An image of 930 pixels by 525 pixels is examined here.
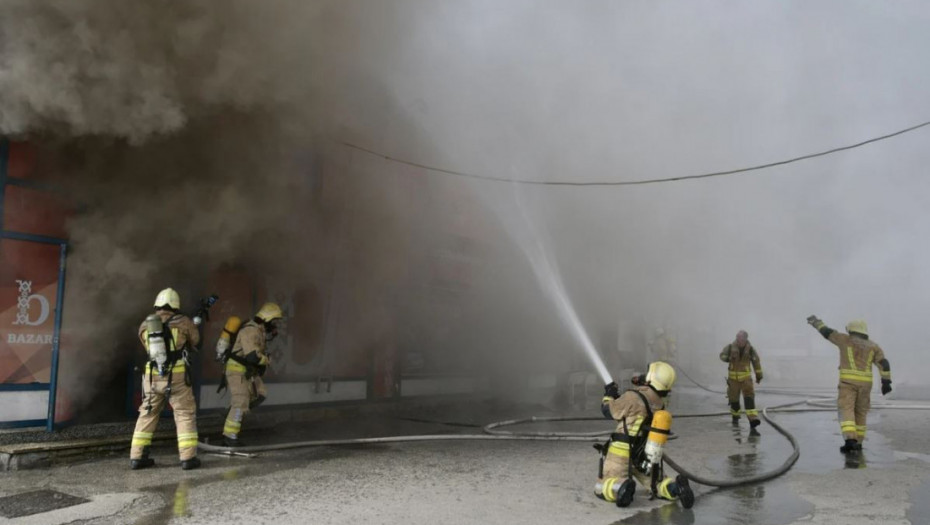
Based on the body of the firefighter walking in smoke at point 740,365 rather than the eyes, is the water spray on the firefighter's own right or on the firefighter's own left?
on the firefighter's own right

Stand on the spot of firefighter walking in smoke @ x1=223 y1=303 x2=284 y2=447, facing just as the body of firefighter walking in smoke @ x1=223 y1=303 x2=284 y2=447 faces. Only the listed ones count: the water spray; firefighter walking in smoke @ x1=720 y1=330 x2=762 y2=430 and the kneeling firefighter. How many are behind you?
0

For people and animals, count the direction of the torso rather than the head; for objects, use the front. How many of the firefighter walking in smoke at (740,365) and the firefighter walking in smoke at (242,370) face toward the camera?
1

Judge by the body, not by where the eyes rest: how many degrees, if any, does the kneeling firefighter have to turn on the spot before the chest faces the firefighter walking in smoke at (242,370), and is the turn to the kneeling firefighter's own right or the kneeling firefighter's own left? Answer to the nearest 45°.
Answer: approximately 45° to the kneeling firefighter's own left

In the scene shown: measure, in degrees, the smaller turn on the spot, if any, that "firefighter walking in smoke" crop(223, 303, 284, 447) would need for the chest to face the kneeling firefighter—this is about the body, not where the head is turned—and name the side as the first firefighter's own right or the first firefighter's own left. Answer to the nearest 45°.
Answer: approximately 45° to the first firefighter's own right

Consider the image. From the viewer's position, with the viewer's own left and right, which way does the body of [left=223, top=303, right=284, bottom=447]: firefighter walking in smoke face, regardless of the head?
facing to the right of the viewer

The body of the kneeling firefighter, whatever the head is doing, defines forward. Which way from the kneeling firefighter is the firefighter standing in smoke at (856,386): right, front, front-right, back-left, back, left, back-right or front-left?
right

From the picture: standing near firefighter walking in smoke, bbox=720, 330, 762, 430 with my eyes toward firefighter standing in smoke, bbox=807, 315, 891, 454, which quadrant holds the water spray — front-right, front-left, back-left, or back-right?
back-right

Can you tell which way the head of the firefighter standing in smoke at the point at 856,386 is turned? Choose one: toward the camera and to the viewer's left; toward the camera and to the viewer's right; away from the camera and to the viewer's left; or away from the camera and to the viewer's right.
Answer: away from the camera and to the viewer's left
